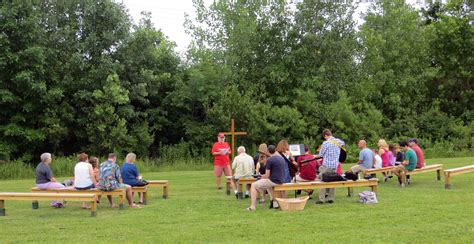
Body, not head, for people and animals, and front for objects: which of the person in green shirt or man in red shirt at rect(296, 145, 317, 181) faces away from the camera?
the man in red shirt

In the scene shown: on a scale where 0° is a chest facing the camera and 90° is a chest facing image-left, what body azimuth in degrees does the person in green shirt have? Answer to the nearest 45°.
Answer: approximately 90°

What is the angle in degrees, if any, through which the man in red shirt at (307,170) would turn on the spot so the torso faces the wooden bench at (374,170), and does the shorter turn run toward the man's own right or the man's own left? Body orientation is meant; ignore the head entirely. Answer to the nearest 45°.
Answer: approximately 45° to the man's own right

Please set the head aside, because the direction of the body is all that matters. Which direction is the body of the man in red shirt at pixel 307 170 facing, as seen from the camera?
away from the camera

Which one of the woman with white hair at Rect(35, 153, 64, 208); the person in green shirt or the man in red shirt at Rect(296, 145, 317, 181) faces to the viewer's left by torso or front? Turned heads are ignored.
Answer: the person in green shirt

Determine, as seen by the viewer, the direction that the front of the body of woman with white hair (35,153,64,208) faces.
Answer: to the viewer's right

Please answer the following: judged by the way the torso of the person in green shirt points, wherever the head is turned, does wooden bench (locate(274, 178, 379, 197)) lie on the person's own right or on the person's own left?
on the person's own left

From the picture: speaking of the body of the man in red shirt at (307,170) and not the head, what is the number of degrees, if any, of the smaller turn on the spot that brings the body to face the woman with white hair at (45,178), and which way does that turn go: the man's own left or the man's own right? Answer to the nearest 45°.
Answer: approximately 90° to the man's own left

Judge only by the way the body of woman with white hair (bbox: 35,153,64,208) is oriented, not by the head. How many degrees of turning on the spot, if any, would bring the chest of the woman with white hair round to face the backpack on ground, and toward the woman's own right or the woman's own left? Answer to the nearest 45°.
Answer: approximately 45° to the woman's own right
